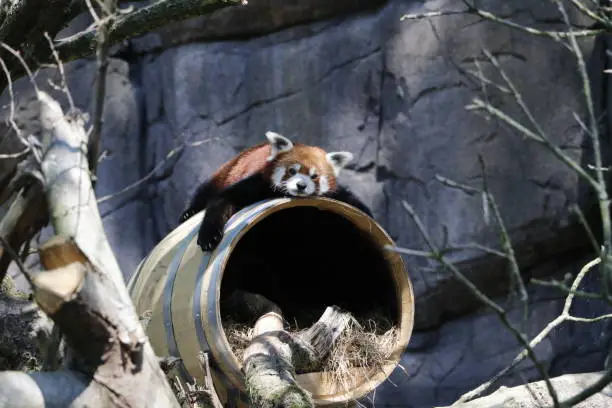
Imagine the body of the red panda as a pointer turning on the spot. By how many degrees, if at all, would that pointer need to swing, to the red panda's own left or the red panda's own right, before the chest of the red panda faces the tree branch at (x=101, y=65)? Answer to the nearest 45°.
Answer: approximately 45° to the red panda's own right

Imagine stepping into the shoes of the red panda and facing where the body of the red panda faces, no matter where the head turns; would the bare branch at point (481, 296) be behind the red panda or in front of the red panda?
in front

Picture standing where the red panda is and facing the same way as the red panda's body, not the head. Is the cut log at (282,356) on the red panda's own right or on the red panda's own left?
on the red panda's own right

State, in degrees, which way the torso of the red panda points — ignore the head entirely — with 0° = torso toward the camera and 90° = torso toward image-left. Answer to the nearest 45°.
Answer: approximately 315°

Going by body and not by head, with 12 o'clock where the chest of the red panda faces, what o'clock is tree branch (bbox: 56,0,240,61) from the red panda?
The tree branch is roughly at 5 o'clock from the red panda.

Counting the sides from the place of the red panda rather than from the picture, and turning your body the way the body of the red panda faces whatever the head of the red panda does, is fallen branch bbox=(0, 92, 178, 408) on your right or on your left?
on your right
